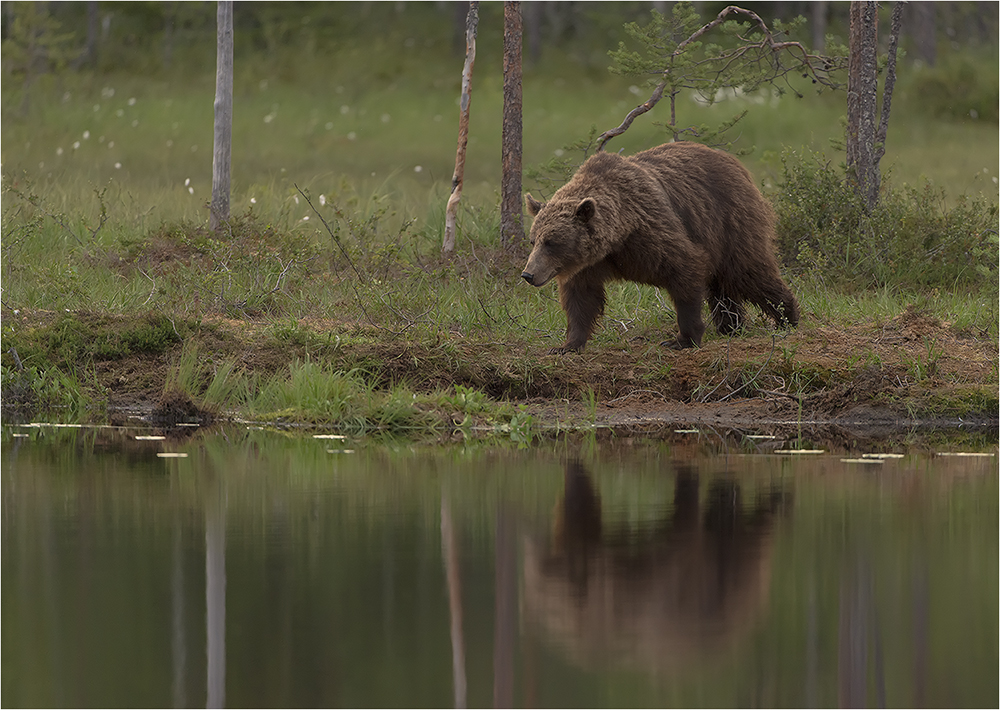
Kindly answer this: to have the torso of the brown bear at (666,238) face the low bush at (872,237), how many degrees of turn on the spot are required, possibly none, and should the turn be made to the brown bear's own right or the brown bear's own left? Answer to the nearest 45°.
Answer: approximately 180°

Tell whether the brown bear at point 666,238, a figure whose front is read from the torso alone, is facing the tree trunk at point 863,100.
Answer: no

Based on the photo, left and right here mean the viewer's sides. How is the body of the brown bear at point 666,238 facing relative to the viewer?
facing the viewer and to the left of the viewer

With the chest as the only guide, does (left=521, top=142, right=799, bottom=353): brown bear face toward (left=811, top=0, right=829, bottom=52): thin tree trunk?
no

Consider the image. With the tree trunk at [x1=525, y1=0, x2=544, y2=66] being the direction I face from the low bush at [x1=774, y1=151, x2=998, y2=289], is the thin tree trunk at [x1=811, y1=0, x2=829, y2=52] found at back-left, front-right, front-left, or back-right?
front-right

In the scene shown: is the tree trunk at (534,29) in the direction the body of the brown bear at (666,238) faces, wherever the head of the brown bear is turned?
no

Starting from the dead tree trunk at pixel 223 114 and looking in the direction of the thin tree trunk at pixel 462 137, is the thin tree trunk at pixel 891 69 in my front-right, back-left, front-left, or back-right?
front-left

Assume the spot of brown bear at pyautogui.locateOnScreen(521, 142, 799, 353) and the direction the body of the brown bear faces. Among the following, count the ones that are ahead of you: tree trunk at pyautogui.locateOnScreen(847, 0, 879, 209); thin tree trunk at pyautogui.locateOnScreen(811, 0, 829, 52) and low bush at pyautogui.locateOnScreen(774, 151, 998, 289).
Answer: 0

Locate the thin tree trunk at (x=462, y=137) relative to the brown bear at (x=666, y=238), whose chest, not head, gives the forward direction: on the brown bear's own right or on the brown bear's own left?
on the brown bear's own right

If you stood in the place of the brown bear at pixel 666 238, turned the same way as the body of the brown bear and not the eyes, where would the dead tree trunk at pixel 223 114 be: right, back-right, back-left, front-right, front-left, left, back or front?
right

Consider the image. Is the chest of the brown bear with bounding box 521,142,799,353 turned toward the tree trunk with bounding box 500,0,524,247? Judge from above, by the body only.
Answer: no

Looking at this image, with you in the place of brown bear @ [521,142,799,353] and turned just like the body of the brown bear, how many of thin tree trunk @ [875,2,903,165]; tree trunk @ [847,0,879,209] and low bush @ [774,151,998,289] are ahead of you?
0

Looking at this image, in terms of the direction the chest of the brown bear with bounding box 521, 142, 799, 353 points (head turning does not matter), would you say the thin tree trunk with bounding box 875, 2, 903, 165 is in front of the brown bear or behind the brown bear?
behind

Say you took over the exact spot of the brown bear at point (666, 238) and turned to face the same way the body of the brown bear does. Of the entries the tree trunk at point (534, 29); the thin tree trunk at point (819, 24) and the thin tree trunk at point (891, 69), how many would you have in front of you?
0
